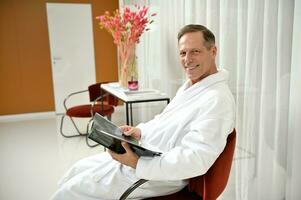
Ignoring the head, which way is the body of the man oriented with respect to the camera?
to the viewer's left

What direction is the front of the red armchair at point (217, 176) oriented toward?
to the viewer's left

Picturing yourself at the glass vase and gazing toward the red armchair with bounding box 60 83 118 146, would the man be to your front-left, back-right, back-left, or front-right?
back-left

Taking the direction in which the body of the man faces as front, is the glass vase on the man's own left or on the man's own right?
on the man's own right
